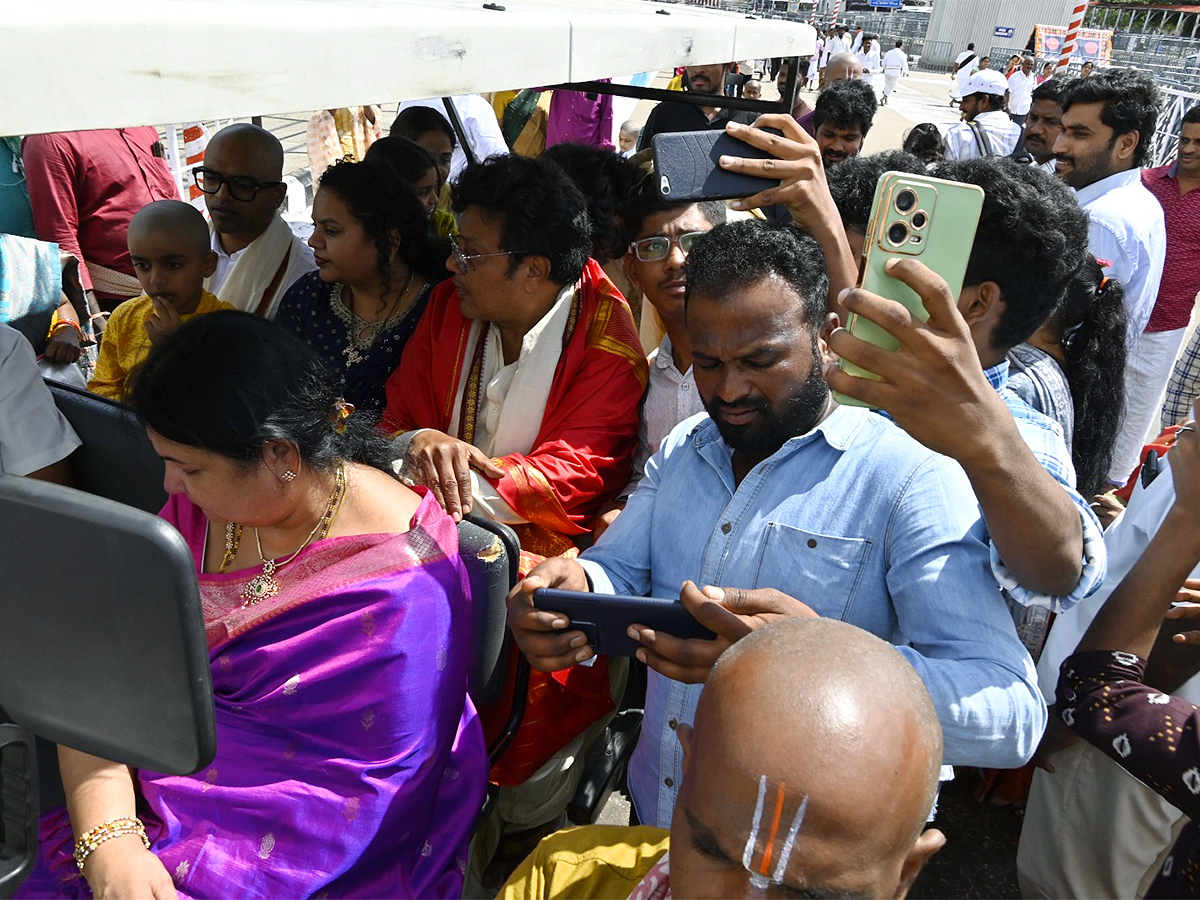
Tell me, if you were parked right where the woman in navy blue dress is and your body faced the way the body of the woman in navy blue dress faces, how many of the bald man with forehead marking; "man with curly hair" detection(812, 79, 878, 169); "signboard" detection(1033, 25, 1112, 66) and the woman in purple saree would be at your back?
2

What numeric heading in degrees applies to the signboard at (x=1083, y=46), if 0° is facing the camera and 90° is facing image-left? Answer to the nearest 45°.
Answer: approximately 0°

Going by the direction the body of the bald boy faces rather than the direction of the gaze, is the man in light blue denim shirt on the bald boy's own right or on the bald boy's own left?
on the bald boy's own left

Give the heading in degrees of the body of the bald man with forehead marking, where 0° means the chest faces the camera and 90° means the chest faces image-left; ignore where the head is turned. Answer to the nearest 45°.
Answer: approximately 45°

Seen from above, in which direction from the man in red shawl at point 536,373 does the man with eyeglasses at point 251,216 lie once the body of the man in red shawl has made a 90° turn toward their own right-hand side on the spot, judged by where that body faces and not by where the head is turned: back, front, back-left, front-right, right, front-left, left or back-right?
front

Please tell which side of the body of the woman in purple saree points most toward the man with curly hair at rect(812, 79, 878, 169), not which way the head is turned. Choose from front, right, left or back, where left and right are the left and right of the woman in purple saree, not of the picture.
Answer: back

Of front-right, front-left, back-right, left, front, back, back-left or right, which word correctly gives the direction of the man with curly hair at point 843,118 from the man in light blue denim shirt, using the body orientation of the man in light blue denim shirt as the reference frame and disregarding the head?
back-right

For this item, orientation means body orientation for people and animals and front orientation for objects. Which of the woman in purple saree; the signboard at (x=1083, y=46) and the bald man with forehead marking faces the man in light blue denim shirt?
the signboard

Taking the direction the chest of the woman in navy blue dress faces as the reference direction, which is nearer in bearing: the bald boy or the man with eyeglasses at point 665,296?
the bald boy

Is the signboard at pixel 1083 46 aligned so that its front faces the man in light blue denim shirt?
yes

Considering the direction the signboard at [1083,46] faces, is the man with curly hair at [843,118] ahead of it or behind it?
ahead
